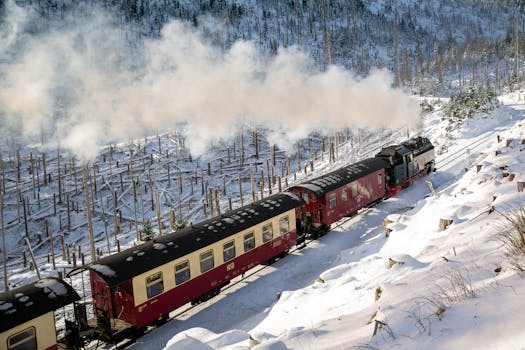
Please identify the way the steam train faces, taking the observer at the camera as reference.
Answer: facing away from the viewer and to the right of the viewer

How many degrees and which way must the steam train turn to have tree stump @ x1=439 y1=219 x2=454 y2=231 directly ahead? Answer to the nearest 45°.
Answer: approximately 45° to its right
